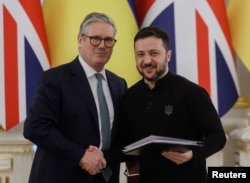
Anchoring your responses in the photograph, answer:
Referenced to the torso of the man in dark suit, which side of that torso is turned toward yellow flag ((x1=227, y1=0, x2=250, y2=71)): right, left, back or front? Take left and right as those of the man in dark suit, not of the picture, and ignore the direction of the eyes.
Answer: left

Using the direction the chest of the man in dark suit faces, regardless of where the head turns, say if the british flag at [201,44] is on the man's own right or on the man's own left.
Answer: on the man's own left

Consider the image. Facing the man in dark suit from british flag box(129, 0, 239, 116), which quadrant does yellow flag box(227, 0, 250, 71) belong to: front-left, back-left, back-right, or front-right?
back-left

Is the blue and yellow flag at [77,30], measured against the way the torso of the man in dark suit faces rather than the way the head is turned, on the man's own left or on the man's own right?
on the man's own left

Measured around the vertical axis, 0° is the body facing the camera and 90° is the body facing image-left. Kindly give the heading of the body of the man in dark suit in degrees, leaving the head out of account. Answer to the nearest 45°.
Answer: approximately 315°
